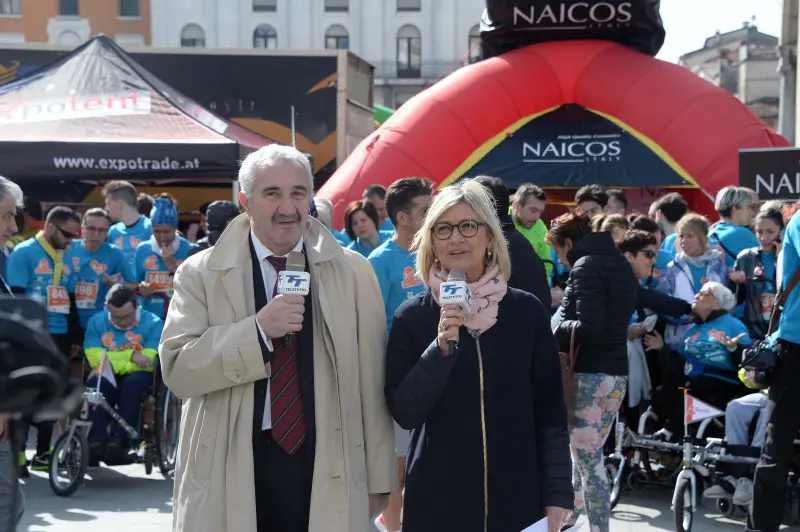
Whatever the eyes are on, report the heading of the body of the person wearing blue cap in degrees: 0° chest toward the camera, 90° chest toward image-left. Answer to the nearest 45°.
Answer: approximately 0°

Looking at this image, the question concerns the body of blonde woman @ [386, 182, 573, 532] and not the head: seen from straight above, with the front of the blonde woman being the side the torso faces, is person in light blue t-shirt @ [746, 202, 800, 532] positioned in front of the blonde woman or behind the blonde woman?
behind

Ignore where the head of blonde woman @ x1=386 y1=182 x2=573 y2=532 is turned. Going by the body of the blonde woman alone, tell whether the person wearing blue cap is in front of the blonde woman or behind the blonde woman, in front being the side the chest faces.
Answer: behind

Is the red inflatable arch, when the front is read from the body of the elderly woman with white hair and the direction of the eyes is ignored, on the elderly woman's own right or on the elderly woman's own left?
on the elderly woman's own right

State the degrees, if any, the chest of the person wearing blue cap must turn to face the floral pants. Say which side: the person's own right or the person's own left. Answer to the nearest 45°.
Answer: approximately 45° to the person's own left

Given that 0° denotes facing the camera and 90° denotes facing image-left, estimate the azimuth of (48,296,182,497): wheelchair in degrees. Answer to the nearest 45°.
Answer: approximately 45°

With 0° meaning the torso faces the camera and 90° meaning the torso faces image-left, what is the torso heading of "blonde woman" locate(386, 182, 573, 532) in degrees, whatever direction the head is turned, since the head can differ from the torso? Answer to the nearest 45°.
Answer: approximately 0°

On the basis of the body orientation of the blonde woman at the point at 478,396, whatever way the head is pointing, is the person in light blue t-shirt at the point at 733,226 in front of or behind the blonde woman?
behind
